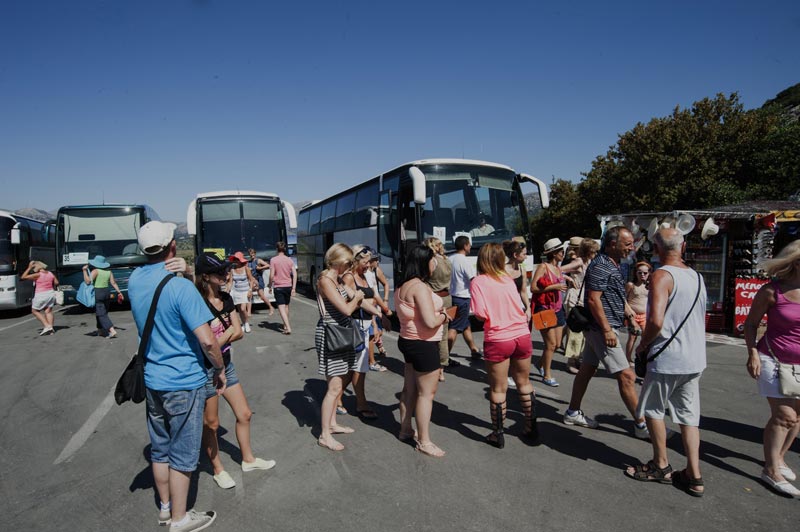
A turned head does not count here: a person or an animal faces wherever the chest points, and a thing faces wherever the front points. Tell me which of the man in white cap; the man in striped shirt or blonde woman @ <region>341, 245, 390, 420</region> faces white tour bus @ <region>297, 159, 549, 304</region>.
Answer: the man in white cap

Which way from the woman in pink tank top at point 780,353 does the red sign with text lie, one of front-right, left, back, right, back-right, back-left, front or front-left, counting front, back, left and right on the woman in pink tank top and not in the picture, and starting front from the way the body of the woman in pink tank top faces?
back-left

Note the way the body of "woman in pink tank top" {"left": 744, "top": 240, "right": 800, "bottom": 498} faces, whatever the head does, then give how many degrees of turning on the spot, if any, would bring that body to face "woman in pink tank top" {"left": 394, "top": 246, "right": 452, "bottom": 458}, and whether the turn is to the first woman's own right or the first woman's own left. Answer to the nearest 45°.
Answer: approximately 90° to the first woman's own right

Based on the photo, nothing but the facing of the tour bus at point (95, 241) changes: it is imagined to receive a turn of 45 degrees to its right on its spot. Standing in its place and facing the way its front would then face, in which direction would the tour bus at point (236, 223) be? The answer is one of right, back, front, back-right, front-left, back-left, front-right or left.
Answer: left

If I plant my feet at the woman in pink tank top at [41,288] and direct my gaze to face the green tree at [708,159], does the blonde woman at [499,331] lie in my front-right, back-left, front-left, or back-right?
front-right

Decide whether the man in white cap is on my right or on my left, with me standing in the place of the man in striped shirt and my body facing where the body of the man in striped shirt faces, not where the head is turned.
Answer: on my right

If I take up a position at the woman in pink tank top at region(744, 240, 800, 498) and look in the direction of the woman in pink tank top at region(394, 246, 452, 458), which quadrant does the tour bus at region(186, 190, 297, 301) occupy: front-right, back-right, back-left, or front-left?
front-right

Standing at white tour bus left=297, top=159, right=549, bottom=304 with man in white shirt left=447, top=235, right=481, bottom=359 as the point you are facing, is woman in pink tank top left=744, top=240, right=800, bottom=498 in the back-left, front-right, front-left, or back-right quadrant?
front-left

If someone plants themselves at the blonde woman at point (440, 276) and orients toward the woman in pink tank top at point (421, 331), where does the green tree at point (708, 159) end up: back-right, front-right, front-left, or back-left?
back-left

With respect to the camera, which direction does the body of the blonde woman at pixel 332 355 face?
to the viewer's right

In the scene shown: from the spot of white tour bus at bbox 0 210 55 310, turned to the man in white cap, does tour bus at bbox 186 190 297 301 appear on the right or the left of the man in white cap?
left

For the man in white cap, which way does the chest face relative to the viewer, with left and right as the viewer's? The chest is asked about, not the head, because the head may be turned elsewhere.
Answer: facing away from the viewer and to the right of the viewer

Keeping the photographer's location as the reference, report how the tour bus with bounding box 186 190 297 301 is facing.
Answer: facing the viewer

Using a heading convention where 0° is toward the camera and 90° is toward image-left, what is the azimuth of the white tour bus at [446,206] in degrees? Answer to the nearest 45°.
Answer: approximately 315°

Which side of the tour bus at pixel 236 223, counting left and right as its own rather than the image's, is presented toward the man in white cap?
front

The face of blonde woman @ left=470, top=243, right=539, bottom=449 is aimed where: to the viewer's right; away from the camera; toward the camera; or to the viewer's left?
away from the camera

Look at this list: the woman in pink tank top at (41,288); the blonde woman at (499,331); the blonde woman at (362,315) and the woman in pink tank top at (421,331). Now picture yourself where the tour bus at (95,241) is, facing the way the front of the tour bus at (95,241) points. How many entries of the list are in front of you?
4
